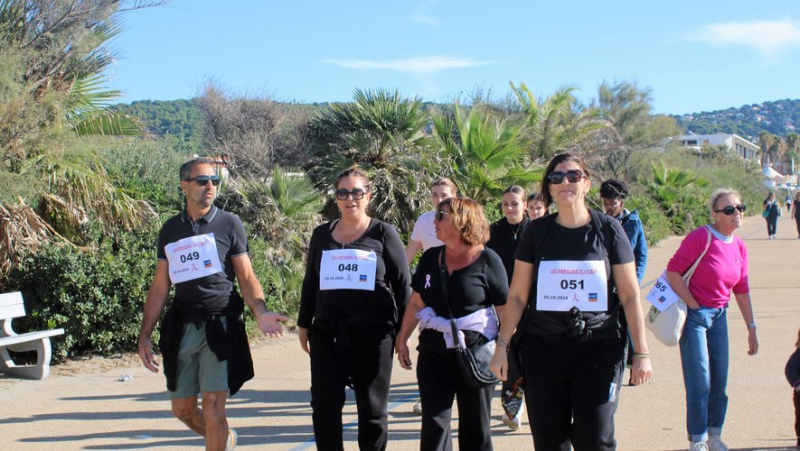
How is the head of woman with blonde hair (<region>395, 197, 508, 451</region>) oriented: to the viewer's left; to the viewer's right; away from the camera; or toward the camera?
to the viewer's left

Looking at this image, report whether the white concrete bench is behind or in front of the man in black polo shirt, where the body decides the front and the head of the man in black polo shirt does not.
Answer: behind

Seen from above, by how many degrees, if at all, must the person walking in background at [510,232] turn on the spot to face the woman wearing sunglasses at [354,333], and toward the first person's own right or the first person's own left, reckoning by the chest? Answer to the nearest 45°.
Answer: approximately 45° to the first person's own right

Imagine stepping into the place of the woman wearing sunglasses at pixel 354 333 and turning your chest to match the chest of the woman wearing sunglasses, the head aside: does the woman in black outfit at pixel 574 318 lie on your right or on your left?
on your left

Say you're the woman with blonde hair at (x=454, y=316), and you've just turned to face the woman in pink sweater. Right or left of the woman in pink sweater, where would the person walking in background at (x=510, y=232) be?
left

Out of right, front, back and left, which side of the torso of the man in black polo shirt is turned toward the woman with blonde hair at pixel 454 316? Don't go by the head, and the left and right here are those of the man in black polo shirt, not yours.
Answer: left

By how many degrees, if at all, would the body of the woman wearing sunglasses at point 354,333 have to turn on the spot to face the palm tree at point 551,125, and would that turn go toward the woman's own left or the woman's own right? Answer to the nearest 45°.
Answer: approximately 180°

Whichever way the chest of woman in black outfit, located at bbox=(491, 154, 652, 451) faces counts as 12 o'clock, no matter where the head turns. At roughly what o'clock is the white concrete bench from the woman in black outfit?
The white concrete bench is roughly at 4 o'clock from the woman in black outfit.

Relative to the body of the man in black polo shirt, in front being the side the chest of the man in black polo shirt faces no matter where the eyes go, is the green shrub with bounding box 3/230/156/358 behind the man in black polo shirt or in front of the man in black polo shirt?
behind

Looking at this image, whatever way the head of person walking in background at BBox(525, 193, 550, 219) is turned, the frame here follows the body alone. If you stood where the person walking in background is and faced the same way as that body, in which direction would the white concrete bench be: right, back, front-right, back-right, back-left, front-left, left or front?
right

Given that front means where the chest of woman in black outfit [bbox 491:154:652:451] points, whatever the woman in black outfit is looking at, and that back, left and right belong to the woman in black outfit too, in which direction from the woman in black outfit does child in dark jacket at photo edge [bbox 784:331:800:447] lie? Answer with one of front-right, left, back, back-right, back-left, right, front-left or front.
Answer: back-left

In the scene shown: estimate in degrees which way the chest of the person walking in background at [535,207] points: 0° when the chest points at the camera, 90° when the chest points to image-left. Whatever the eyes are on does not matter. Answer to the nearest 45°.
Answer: approximately 0°
